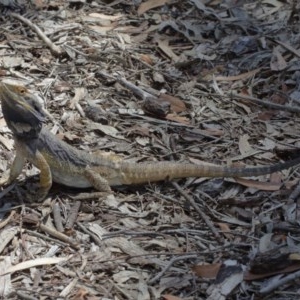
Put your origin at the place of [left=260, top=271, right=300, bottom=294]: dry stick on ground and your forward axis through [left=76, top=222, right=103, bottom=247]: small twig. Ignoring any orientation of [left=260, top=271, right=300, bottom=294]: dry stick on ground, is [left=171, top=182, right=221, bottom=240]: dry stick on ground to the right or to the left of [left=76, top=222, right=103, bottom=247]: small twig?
right

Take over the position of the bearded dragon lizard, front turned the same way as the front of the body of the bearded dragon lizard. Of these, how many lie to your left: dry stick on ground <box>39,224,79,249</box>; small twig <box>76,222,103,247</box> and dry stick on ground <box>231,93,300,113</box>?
2

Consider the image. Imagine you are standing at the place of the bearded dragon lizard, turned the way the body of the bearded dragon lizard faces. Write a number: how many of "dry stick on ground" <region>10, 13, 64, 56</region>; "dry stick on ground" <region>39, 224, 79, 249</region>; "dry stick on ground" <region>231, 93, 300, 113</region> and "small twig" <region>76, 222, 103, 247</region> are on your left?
2

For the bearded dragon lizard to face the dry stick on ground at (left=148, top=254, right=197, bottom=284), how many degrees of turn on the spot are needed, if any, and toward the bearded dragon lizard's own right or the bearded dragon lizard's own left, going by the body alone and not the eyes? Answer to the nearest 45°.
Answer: approximately 135° to the bearded dragon lizard's own left

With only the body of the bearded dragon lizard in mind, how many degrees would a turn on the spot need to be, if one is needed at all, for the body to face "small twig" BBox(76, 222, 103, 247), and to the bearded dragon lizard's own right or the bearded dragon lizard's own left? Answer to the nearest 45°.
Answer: approximately 90° to the bearded dragon lizard's own left

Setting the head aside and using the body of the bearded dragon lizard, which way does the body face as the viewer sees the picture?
to the viewer's left

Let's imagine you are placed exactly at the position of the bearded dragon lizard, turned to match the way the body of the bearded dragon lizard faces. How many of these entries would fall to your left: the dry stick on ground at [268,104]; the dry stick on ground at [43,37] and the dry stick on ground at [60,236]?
1

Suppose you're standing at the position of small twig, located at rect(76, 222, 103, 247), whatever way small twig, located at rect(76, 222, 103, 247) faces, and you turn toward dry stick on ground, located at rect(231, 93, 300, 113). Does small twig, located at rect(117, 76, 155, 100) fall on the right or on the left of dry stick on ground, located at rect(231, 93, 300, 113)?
left

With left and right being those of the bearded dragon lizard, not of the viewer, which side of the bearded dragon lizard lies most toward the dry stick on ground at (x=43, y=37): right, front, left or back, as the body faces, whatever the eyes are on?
right

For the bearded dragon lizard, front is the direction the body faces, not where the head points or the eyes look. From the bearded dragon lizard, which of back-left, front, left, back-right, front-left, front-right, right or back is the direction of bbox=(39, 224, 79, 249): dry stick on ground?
left

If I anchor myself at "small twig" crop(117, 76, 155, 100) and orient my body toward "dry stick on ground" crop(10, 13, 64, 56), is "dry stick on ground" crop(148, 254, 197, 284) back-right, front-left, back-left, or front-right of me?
back-left

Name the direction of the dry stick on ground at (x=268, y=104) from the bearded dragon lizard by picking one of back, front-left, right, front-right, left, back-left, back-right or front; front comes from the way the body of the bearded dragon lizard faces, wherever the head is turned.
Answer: back-right
